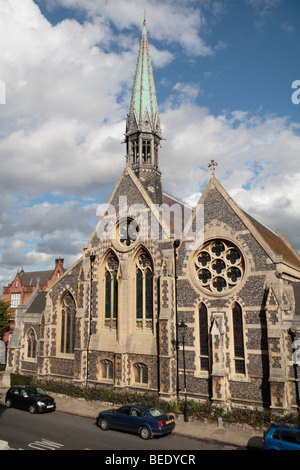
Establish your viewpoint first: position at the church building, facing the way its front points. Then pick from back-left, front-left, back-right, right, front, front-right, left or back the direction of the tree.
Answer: right

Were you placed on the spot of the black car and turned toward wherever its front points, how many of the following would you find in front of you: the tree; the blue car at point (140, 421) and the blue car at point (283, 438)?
2

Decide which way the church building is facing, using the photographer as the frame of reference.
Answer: facing the viewer and to the left of the viewer

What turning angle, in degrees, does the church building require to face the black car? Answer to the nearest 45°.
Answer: approximately 45° to its right

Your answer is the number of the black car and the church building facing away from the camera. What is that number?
0

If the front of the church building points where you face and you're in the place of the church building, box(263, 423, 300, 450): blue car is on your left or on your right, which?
on your left

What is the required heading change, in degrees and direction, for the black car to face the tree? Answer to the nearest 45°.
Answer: approximately 135° to its left

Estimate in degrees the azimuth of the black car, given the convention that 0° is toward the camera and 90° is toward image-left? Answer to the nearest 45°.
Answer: approximately 315°

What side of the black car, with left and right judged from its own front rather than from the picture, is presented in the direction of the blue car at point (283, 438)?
front

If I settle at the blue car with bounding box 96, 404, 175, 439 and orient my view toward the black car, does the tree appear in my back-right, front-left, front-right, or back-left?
front-right
